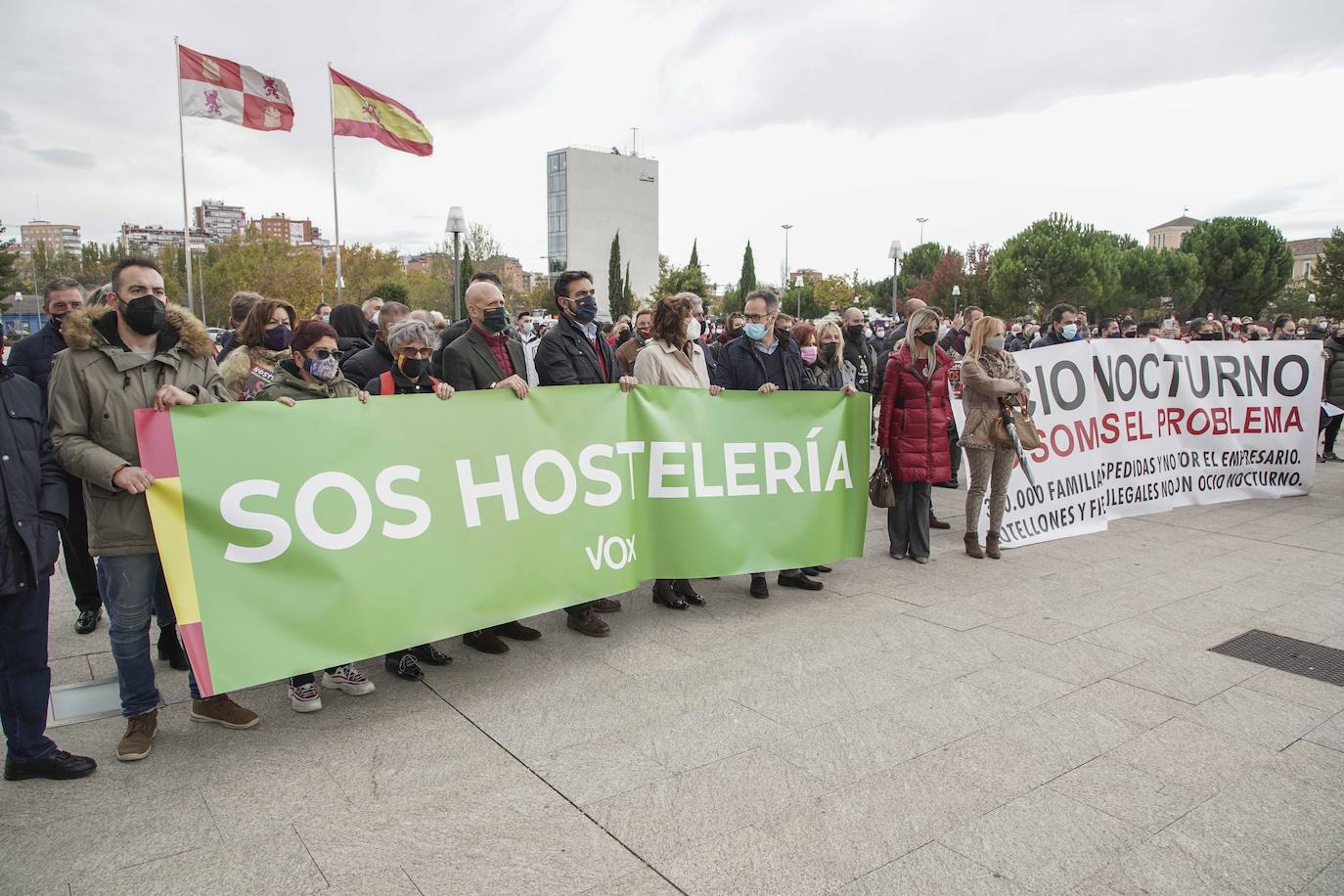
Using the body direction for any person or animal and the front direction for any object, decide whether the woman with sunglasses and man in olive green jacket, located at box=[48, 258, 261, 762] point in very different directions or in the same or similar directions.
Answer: same or similar directions

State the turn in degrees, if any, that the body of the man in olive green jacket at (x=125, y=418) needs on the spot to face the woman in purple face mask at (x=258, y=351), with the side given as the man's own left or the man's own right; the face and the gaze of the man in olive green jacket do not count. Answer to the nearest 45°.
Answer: approximately 90° to the man's own left

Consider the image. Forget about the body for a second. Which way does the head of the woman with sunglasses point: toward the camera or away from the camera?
toward the camera

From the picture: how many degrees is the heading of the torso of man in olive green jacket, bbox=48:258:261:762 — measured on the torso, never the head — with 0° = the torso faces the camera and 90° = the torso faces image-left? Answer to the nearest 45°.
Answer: approximately 315°

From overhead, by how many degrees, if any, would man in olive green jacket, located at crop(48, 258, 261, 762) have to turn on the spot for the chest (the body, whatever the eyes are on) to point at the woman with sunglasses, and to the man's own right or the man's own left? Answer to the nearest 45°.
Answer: approximately 90° to the man's own left

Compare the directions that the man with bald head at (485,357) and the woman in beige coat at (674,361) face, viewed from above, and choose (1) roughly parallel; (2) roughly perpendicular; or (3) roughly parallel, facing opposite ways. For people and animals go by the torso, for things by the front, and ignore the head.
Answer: roughly parallel

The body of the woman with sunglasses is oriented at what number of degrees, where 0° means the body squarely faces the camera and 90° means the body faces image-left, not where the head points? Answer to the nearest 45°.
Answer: approximately 315°

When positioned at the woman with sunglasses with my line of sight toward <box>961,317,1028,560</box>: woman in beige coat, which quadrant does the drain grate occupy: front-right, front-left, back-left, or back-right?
front-right

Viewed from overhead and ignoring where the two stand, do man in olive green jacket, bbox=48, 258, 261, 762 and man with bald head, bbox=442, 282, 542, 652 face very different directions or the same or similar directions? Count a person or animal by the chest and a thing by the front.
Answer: same or similar directions

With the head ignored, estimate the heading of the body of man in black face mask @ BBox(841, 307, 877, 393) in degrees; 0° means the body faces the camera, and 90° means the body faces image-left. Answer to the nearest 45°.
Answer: approximately 315°

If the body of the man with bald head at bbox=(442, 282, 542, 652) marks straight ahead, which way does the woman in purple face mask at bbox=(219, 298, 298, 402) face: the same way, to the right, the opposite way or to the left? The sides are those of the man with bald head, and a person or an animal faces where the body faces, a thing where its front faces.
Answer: the same way

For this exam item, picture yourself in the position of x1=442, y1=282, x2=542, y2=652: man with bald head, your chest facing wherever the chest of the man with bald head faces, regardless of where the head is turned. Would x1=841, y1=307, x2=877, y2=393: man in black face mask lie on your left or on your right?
on your left

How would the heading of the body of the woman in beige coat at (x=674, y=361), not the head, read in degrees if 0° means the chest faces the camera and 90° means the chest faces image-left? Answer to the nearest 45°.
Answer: approximately 315°

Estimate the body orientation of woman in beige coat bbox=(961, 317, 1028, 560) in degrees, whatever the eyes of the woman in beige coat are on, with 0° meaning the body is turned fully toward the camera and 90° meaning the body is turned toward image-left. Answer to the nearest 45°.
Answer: approximately 315°

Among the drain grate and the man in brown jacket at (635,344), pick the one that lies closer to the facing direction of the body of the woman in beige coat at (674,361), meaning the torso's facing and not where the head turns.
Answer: the drain grate

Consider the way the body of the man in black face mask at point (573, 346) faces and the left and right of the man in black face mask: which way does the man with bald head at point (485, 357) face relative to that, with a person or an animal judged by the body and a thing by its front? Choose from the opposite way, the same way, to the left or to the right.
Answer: the same way

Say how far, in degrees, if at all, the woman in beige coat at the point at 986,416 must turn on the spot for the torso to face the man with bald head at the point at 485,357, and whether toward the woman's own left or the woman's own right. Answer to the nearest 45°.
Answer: approximately 90° to the woman's own right

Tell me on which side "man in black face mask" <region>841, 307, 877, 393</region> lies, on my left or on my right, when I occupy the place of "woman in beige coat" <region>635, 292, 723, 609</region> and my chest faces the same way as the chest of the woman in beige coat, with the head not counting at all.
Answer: on my left

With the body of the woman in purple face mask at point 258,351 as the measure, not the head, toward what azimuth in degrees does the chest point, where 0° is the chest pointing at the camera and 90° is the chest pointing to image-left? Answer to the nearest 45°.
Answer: approximately 315°
